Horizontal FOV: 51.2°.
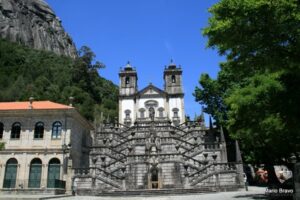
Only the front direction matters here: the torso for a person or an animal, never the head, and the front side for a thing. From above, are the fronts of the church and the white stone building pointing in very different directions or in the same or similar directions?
same or similar directions

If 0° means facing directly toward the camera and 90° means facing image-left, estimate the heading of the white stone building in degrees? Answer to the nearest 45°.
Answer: approximately 0°

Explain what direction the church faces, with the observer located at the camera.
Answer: facing the viewer

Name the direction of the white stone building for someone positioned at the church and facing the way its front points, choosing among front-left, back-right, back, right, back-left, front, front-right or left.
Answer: right

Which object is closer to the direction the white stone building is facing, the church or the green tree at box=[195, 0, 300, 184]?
the green tree

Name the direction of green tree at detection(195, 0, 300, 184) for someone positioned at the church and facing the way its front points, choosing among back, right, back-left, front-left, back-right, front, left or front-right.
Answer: front

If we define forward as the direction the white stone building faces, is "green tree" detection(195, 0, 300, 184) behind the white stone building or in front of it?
in front

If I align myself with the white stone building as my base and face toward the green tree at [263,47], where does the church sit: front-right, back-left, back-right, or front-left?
front-left

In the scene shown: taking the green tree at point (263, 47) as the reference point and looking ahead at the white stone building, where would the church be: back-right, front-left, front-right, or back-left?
front-right

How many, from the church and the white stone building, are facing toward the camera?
2
